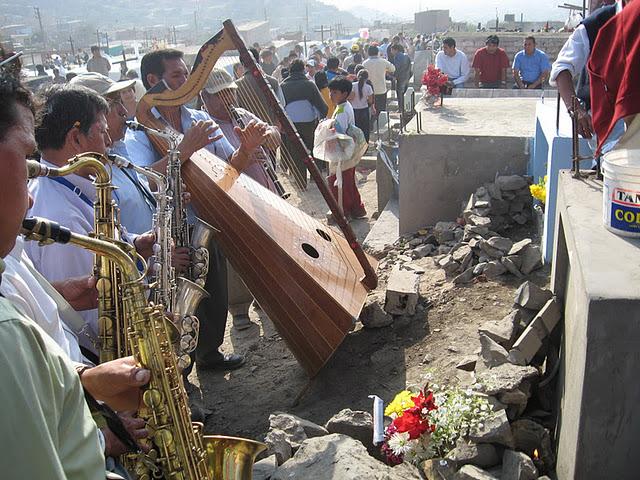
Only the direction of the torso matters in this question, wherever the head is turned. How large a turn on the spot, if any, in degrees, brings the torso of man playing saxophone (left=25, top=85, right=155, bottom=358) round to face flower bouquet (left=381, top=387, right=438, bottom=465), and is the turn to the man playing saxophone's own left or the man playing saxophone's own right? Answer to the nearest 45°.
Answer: approximately 45° to the man playing saxophone's own right

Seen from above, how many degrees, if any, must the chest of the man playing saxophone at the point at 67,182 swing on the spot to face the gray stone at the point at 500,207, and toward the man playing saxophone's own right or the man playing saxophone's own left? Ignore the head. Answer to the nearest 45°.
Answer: approximately 45° to the man playing saxophone's own left

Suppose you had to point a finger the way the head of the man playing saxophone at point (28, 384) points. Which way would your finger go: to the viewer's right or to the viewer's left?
to the viewer's right

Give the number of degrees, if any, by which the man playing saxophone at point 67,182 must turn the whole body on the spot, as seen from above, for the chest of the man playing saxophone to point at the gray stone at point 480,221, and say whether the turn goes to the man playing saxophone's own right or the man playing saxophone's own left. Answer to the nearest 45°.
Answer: approximately 45° to the man playing saxophone's own left

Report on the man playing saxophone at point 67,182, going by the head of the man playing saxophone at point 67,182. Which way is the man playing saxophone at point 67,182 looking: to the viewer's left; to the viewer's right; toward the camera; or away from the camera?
to the viewer's right

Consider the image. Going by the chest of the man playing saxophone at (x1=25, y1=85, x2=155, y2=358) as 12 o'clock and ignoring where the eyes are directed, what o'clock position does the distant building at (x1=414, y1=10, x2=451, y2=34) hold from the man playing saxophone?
The distant building is roughly at 10 o'clock from the man playing saxophone.

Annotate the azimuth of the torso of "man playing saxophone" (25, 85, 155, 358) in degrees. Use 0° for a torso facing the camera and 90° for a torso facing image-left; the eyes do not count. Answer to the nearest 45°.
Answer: approximately 270°
